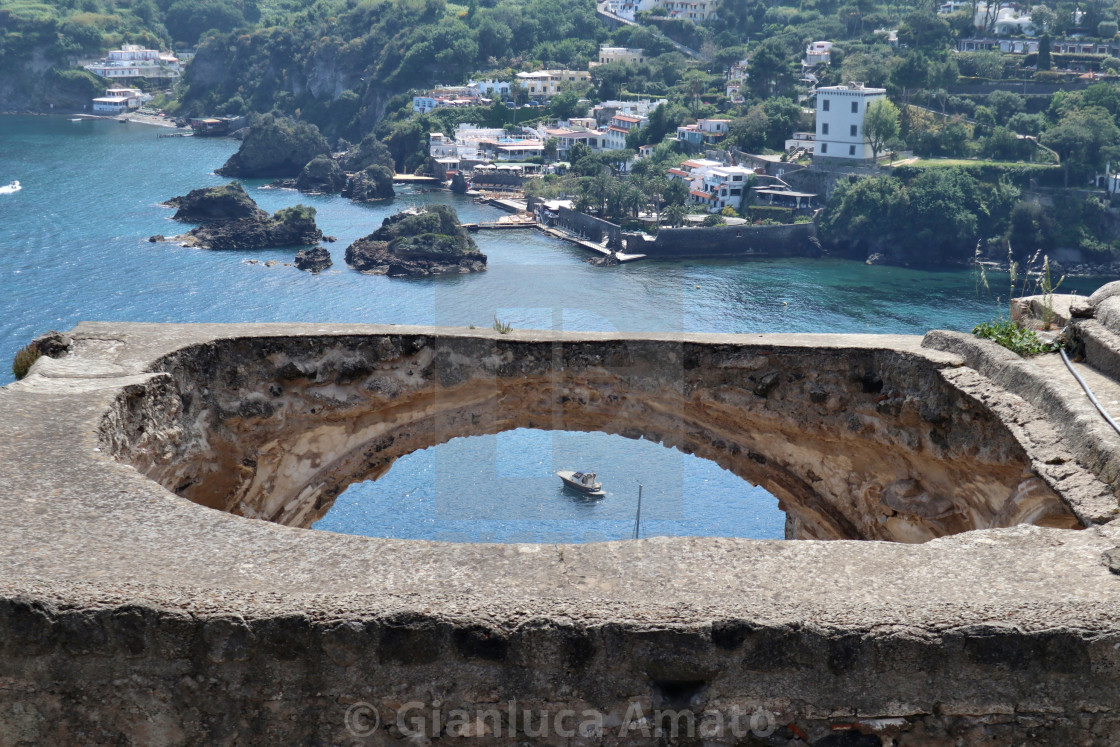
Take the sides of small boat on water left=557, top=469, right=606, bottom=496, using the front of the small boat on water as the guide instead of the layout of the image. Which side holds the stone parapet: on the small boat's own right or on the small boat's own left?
on the small boat's own left

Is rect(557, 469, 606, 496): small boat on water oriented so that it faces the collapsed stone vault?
no
